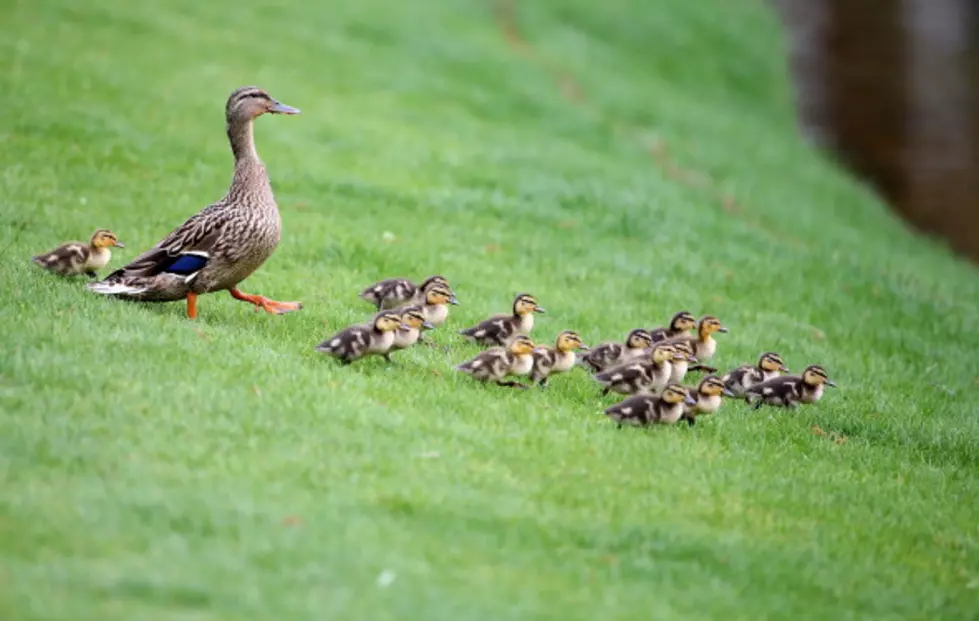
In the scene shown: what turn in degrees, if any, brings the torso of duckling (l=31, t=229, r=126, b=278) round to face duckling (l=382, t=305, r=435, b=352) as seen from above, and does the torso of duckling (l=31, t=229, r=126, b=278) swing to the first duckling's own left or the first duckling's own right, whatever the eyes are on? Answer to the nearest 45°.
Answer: approximately 45° to the first duckling's own right

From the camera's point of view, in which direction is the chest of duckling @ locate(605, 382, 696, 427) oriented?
to the viewer's right

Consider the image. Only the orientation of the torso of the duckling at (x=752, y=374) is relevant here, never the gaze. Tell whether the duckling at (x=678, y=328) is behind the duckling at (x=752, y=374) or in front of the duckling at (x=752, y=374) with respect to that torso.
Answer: behind

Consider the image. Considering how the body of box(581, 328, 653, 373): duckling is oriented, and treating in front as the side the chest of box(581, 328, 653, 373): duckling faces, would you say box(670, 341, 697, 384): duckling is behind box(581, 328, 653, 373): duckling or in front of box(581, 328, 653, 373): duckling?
in front

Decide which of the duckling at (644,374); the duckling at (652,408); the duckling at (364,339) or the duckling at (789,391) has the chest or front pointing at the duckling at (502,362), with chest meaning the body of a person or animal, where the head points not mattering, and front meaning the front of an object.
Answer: the duckling at (364,339)

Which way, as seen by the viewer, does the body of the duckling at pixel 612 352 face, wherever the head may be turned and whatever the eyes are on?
to the viewer's right

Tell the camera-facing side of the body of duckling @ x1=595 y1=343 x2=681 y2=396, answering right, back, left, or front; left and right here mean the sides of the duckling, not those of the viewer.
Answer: right

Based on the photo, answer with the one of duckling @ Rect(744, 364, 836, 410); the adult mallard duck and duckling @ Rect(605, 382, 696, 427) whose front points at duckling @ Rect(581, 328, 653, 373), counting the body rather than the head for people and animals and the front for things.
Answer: the adult mallard duck

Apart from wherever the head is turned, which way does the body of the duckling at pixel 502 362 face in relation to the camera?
to the viewer's right

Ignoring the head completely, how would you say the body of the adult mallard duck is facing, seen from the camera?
to the viewer's right

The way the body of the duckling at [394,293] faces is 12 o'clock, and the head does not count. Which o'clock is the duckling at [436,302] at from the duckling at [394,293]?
the duckling at [436,302] is roughly at 2 o'clock from the duckling at [394,293].

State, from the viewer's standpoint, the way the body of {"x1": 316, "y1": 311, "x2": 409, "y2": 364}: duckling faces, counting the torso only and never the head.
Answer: to the viewer's right

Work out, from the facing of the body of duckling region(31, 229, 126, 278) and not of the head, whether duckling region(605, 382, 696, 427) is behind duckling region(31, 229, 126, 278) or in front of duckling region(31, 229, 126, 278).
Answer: in front

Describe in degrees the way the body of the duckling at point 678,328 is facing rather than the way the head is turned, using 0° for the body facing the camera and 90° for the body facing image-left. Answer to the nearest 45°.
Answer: approximately 270°

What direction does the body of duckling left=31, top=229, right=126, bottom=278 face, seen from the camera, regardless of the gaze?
to the viewer's right

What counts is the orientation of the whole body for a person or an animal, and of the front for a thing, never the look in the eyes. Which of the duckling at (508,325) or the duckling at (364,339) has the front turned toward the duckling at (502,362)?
the duckling at (364,339)
